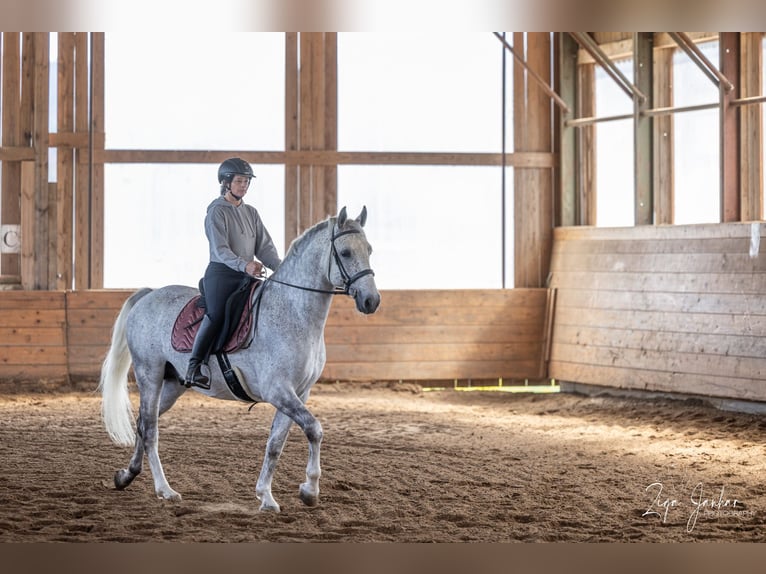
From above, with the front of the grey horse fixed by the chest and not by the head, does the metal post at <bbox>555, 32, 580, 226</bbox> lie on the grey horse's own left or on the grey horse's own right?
on the grey horse's own left

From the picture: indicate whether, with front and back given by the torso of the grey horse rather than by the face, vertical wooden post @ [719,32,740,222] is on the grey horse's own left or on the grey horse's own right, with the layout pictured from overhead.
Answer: on the grey horse's own left

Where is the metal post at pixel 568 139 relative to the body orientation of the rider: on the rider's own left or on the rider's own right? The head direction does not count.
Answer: on the rider's own left

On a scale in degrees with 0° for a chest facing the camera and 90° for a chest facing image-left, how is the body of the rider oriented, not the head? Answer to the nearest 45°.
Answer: approximately 315°

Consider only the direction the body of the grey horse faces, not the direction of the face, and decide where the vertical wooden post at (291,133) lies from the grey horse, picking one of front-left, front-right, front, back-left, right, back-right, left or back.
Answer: back-left

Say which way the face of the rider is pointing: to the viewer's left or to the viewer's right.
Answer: to the viewer's right

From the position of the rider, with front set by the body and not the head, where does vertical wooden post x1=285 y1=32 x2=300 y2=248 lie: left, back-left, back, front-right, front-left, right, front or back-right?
back-left

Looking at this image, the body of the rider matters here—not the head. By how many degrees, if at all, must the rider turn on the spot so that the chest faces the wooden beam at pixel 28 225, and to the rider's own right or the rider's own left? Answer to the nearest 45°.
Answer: approximately 135° to the rider's own left

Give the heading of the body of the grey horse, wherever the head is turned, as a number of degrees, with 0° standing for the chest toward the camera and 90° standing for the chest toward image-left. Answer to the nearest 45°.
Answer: approximately 315°
